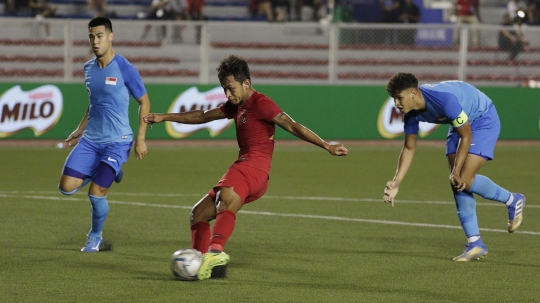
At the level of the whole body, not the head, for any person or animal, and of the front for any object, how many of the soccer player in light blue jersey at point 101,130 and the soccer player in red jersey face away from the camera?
0

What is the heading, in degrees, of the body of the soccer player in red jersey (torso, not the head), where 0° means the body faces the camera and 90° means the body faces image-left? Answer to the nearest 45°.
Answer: approximately 45°

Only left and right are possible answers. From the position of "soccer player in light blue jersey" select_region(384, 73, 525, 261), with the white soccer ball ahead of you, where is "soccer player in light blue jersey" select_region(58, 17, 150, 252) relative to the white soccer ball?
right

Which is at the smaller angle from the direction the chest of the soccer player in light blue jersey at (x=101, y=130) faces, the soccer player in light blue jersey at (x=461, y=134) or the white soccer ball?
the white soccer ball

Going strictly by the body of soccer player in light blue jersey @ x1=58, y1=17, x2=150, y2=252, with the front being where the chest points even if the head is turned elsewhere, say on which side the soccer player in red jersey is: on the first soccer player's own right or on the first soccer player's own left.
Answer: on the first soccer player's own left

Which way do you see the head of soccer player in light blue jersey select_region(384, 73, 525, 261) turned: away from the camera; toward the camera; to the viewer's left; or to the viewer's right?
to the viewer's left

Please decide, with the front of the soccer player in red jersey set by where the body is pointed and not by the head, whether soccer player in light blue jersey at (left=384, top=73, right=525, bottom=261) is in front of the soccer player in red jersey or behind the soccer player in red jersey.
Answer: behind

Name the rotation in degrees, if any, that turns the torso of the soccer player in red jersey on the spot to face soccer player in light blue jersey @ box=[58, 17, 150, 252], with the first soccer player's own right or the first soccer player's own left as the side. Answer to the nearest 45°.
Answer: approximately 90° to the first soccer player's own right
